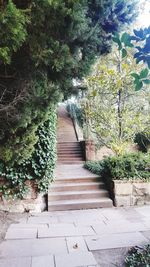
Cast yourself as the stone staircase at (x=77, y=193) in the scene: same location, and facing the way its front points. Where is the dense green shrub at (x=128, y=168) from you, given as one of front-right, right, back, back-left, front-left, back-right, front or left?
left

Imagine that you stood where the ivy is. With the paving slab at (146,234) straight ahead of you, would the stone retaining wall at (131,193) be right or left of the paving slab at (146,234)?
left

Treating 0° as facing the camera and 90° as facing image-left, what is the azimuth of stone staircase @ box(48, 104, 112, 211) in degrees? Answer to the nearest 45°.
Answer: approximately 0°

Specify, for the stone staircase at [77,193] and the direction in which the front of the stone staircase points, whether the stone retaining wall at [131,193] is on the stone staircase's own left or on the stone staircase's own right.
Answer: on the stone staircase's own left

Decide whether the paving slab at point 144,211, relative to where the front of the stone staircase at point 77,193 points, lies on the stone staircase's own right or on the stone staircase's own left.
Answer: on the stone staircase's own left

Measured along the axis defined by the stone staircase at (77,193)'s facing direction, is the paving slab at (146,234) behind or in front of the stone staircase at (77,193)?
in front

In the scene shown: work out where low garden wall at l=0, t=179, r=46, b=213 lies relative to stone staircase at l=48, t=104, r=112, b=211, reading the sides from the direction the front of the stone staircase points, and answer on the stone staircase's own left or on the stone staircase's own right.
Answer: on the stone staircase's own right

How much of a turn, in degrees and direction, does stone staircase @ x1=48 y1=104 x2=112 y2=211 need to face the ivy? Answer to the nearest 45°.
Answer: approximately 45° to its right

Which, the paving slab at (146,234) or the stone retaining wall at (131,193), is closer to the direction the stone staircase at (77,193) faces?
the paving slab
